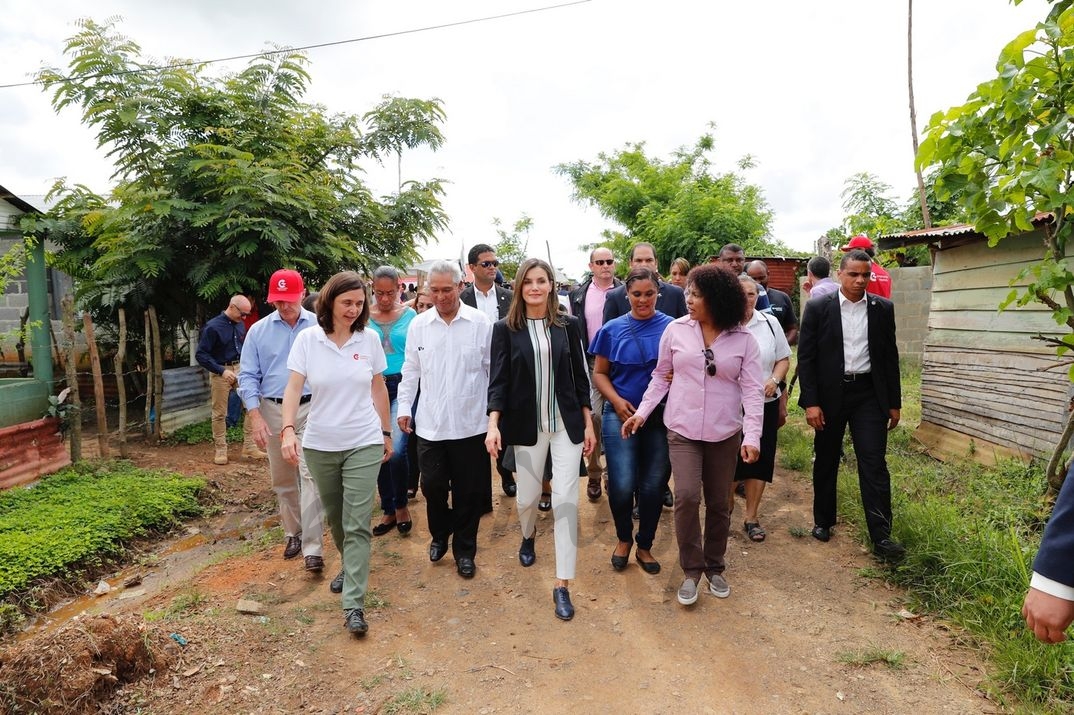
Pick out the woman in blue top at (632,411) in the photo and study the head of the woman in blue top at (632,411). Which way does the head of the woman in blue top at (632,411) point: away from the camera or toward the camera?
toward the camera

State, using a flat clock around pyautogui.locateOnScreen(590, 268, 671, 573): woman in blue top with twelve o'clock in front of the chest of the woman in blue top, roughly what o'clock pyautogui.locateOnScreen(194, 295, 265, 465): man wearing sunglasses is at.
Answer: The man wearing sunglasses is roughly at 4 o'clock from the woman in blue top.

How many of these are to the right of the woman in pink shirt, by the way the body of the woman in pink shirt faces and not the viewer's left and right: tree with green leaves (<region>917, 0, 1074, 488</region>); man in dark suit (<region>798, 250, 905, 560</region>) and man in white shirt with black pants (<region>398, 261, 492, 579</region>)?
1

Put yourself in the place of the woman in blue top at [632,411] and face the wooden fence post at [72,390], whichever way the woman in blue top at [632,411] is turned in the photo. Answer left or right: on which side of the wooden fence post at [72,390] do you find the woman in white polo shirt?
left

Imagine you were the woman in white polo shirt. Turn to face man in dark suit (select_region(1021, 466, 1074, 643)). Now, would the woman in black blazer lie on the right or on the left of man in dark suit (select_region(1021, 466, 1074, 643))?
left

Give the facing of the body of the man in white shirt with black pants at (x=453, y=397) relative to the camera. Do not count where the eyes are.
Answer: toward the camera

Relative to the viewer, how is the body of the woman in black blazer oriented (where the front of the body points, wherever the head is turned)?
toward the camera

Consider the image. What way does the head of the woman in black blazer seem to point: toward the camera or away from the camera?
toward the camera

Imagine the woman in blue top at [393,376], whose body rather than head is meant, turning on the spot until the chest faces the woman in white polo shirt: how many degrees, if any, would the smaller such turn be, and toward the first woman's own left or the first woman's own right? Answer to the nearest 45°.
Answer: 0° — they already face them

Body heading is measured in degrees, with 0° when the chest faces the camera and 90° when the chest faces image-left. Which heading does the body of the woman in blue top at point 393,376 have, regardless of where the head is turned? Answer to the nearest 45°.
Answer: approximately 0°

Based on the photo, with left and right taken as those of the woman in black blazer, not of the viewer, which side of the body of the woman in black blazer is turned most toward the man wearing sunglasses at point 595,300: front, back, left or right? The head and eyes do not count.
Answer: back

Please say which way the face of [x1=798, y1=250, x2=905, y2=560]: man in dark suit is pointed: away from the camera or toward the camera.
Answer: toward the camera

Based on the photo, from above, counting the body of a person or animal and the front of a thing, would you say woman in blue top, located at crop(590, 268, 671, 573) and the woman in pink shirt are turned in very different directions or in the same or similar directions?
same or similar directions

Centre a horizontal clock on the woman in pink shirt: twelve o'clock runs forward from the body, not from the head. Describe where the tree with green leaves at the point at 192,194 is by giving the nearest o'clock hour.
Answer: The tree with green leaves is roughly at 4 o'clock from the woman in pink shirt.

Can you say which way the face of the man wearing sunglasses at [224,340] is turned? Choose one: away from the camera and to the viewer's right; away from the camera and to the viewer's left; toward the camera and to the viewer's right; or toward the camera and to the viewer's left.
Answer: toward the camera and to the viewer's right

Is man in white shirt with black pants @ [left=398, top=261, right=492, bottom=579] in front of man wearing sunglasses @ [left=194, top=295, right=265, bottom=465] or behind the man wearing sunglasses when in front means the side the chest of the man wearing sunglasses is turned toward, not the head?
in front
